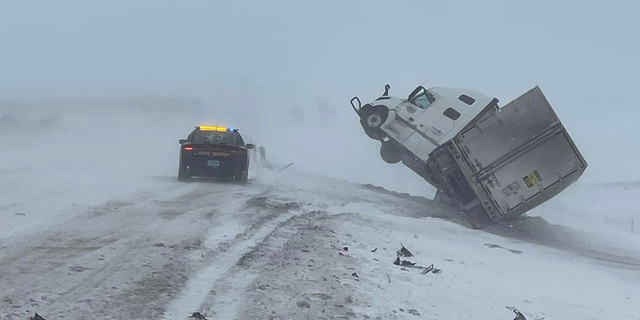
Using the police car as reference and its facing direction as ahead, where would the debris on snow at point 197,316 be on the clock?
The debris on snow is roughly at 6 o'clock from the police car.

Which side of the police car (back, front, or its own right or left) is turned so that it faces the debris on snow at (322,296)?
back

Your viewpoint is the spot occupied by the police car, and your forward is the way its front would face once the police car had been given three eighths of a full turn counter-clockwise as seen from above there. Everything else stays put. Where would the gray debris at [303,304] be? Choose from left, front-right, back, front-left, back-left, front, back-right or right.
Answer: front-left

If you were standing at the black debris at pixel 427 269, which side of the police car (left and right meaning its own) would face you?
back

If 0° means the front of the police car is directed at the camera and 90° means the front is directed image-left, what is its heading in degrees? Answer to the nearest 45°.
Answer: approximately 180°

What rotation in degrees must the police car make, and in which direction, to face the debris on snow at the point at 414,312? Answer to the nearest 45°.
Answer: approximately 180°

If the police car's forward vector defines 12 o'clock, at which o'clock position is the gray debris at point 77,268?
The gray debris is roughly at 6 o'clock from the police car.

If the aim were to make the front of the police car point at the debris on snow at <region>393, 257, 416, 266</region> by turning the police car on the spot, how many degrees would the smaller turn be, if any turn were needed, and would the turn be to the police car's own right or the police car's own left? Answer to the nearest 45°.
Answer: approximately 180°

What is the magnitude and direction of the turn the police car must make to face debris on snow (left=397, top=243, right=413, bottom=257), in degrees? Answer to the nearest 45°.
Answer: approximately 180°
